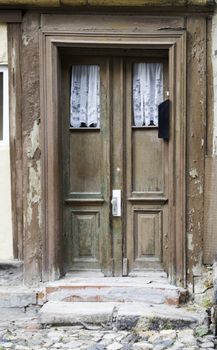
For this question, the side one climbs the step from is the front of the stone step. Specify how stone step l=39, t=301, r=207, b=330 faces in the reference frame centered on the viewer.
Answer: facing the viewer

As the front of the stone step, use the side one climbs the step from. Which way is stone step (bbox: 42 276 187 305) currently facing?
toward the camera

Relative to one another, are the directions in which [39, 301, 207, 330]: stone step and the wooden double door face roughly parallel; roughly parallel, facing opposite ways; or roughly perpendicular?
roughly parallel
